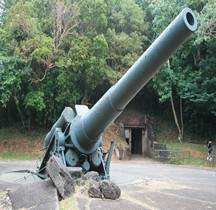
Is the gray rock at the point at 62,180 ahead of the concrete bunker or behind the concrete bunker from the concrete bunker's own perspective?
ahead

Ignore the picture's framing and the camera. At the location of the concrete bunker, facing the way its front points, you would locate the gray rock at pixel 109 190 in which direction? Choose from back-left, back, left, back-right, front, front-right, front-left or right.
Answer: front

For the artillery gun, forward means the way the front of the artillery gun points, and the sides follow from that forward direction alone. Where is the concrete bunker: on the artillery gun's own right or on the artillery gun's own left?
on the artillery gun's own left

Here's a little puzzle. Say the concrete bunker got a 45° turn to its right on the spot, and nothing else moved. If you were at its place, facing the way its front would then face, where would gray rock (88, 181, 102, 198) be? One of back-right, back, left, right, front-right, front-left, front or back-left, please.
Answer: front-left

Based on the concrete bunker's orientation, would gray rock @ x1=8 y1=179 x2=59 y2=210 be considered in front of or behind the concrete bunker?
in front
